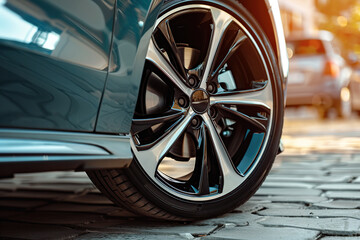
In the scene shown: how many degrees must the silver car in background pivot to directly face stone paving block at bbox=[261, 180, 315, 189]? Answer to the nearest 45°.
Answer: approximately 135° to its right

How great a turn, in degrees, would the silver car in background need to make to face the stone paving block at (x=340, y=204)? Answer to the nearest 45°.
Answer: approximately 135° to its right

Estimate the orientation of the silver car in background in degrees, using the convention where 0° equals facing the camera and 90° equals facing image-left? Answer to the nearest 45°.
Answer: approximately 225°

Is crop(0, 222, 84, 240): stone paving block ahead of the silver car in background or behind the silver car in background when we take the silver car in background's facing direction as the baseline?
behind

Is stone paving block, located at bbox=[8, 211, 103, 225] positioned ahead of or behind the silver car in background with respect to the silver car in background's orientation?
behind

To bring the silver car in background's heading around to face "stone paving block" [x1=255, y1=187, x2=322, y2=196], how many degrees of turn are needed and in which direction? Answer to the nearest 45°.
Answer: approximately 135° to its right

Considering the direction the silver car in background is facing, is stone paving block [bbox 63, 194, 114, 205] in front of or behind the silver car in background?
behind

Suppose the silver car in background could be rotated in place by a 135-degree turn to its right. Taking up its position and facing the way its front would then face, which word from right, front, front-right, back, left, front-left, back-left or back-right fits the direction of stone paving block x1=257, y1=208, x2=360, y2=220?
front

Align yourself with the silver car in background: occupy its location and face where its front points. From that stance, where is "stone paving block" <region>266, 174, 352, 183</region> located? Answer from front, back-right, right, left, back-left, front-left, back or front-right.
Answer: back-right

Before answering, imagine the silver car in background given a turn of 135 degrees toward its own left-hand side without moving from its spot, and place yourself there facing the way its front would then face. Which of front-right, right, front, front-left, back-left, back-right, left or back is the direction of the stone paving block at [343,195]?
left

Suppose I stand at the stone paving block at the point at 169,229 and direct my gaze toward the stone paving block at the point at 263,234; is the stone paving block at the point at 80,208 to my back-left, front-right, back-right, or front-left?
back-left
